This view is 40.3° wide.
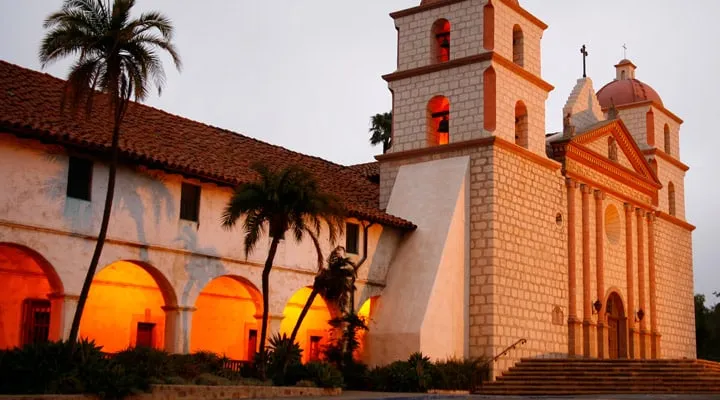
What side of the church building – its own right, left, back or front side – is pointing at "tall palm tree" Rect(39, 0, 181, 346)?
right

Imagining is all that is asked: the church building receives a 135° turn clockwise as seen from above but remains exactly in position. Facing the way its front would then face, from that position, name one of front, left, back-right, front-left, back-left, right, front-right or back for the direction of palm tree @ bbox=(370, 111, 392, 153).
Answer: right

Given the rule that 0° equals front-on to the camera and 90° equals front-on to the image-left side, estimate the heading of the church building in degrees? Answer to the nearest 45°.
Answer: approximately 315°
